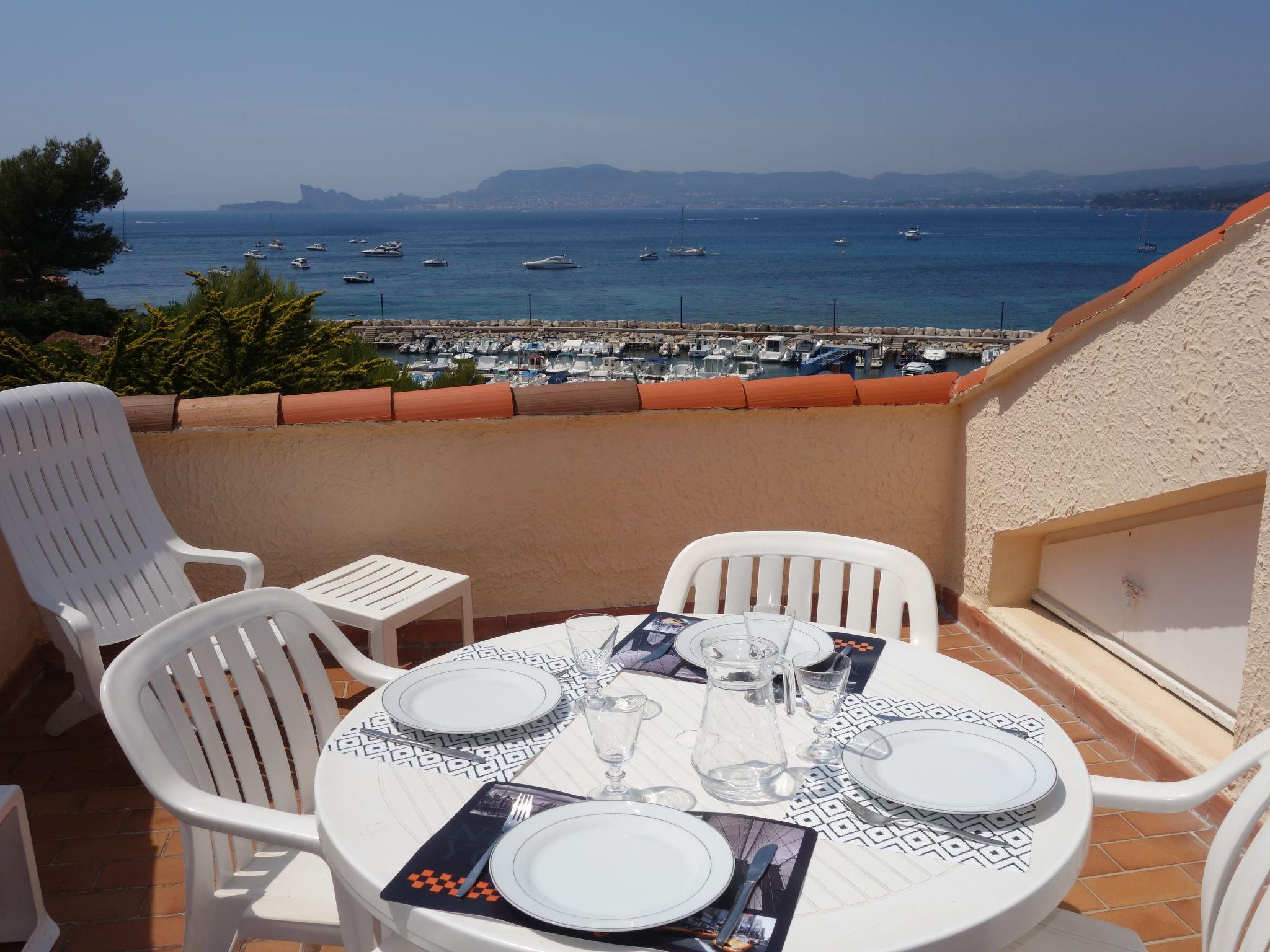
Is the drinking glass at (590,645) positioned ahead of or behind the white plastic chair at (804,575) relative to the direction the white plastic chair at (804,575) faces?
ahead

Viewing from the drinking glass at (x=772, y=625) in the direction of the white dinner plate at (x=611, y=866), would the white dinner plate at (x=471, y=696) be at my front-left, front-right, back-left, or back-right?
front-right

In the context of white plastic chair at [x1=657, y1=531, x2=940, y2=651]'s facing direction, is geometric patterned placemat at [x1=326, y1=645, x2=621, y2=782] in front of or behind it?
in front

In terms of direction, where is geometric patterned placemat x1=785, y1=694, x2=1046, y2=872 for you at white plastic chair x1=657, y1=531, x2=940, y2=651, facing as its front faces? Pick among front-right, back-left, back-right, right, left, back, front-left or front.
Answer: front

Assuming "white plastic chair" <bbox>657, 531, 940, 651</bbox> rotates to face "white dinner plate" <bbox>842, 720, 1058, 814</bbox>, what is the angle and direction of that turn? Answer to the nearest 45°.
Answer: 0° — it already faces it

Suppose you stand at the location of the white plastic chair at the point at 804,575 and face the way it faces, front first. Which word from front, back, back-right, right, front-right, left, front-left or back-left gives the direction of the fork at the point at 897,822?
front

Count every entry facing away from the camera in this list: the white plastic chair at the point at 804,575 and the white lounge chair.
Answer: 0

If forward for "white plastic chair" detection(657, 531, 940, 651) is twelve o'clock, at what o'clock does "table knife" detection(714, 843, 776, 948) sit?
The table knife is roughly at 12 o'clock from the white plastic chair.

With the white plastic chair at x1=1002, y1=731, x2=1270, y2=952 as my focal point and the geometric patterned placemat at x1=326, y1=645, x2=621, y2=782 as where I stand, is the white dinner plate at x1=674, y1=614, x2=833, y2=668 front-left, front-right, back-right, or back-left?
front-left

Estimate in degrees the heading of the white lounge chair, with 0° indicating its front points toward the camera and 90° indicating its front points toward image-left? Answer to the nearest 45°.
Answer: approximately 315°

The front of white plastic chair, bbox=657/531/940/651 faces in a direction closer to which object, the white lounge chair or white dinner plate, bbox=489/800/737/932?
the white dinner plate

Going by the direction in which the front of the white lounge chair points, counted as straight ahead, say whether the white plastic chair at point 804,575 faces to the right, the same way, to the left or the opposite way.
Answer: to the right

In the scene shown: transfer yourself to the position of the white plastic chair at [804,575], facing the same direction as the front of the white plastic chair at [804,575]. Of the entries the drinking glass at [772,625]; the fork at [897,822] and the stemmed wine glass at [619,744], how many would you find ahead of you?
3

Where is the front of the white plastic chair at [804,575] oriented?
toward the camera

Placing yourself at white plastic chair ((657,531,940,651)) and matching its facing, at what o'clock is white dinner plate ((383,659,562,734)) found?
The white dinner plate is roughly at 1 o'clock from the white plastic chair.
